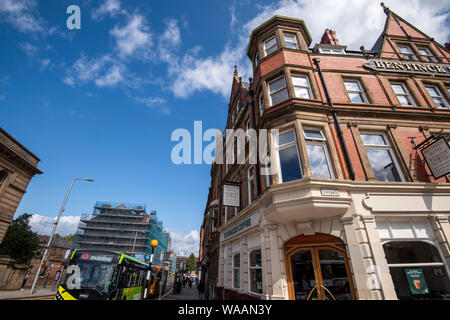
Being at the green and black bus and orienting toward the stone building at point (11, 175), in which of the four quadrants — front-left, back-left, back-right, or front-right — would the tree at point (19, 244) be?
front-right

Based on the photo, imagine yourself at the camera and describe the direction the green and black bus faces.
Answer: facing the viewer and to the left of the viewer

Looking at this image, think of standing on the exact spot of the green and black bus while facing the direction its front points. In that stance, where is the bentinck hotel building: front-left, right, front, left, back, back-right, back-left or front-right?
left

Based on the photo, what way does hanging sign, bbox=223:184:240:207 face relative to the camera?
toward the camera

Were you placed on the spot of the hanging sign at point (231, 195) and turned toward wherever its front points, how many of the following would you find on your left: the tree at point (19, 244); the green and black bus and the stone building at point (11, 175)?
0

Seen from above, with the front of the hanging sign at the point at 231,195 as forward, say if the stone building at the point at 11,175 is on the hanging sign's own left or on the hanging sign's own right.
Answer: on the hanging sign's own right

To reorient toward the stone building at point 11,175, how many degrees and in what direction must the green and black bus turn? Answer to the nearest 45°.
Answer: approximately 90° to its right

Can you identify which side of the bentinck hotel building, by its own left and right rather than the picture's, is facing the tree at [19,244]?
right

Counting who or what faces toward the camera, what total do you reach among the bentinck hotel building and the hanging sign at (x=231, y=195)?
2

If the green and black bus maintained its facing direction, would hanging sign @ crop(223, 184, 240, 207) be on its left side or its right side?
on its left

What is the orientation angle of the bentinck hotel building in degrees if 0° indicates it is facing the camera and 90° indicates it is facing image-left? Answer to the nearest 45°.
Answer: approximately 0°

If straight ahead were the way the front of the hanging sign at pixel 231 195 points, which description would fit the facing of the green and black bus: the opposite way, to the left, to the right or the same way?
the same way
